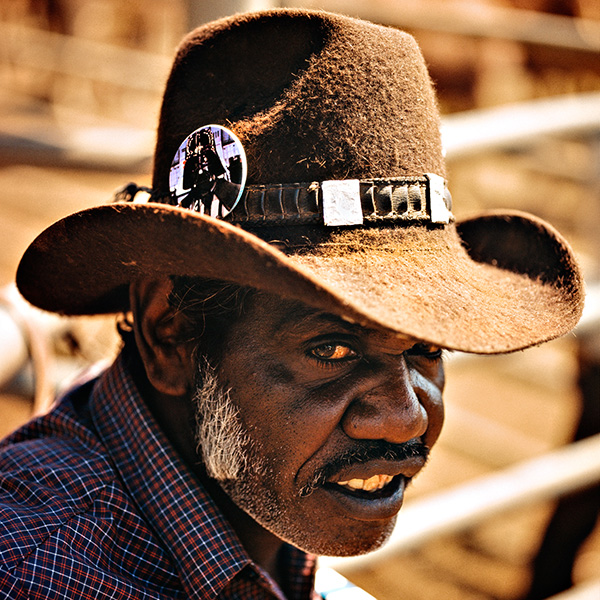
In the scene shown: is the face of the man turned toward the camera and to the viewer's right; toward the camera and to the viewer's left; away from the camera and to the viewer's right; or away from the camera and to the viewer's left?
toward the camera and to the viewer's right
